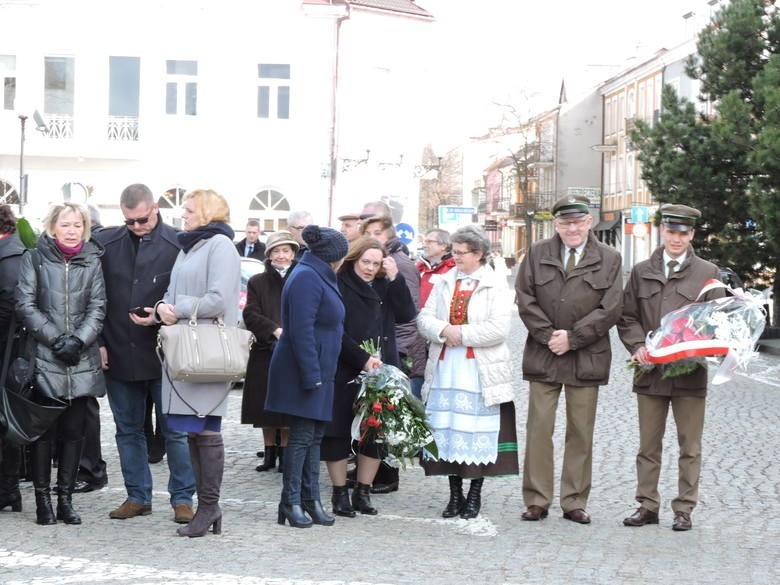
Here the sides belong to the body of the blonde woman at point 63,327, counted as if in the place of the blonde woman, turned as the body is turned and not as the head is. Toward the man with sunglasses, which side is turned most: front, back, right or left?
left

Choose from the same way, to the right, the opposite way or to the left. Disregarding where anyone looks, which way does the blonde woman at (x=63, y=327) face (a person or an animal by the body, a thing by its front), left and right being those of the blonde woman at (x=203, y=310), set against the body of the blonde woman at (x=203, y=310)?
to the left

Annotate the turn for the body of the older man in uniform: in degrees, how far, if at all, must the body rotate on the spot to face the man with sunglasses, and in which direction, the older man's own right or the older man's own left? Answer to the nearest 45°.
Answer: approximately 90° to the older man's own right

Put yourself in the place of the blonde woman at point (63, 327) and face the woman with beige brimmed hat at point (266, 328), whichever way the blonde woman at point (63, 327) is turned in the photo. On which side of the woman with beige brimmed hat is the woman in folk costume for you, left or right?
right

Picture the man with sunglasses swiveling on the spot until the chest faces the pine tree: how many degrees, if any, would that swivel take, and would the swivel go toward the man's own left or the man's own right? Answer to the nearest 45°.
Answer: approximately 135° to the man's own left

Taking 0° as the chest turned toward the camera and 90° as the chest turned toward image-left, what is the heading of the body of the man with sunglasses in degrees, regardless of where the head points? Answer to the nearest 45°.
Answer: approximately 0°

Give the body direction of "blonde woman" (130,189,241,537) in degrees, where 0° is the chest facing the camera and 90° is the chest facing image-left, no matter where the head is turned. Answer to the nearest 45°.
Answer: approximately 90°
